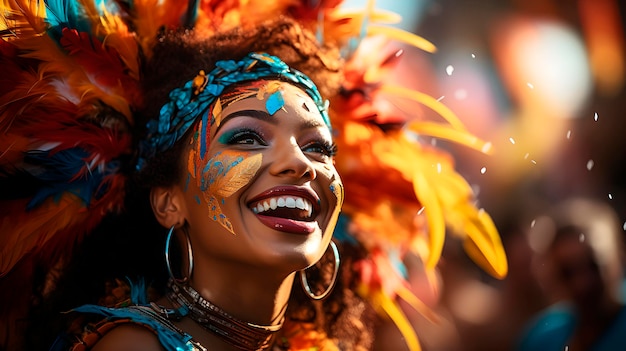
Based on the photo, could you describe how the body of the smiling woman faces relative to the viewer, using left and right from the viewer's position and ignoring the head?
facing the viewer and to the right of the viewer

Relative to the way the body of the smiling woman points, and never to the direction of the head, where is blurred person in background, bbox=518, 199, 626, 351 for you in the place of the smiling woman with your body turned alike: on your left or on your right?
on your left

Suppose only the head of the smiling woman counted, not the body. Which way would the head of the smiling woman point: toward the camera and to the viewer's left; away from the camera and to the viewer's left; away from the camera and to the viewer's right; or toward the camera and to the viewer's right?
toward the camera and to the viewer's right

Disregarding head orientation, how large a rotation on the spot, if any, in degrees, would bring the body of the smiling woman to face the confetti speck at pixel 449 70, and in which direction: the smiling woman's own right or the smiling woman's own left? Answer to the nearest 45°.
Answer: approximately 90° to the smiling woman's own left
